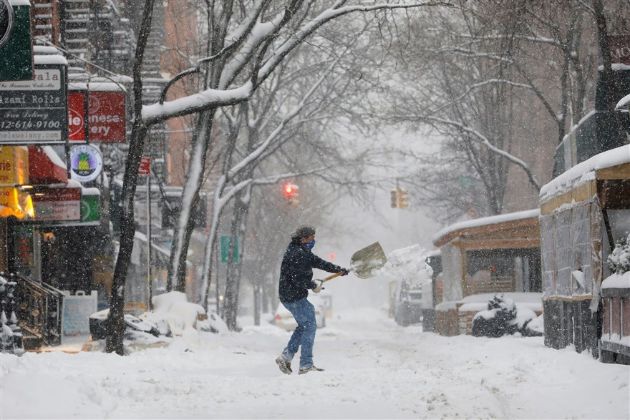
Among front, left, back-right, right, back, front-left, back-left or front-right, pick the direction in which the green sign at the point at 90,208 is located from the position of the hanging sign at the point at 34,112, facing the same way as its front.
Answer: back

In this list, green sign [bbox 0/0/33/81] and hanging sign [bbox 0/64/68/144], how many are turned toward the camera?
2

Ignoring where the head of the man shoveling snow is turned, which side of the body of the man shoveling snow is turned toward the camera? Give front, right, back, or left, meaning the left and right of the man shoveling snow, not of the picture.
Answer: right

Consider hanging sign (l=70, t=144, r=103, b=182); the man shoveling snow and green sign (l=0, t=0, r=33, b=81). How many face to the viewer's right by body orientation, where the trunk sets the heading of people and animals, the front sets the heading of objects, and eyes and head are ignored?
1

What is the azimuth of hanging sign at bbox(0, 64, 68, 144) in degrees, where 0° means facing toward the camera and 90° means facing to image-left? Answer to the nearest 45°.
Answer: approximately 0°

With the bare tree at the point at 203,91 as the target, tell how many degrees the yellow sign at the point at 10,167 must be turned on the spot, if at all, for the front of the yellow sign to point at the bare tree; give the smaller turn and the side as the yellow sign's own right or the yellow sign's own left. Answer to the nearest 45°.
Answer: approximately 45° to the yellow sign's own left
